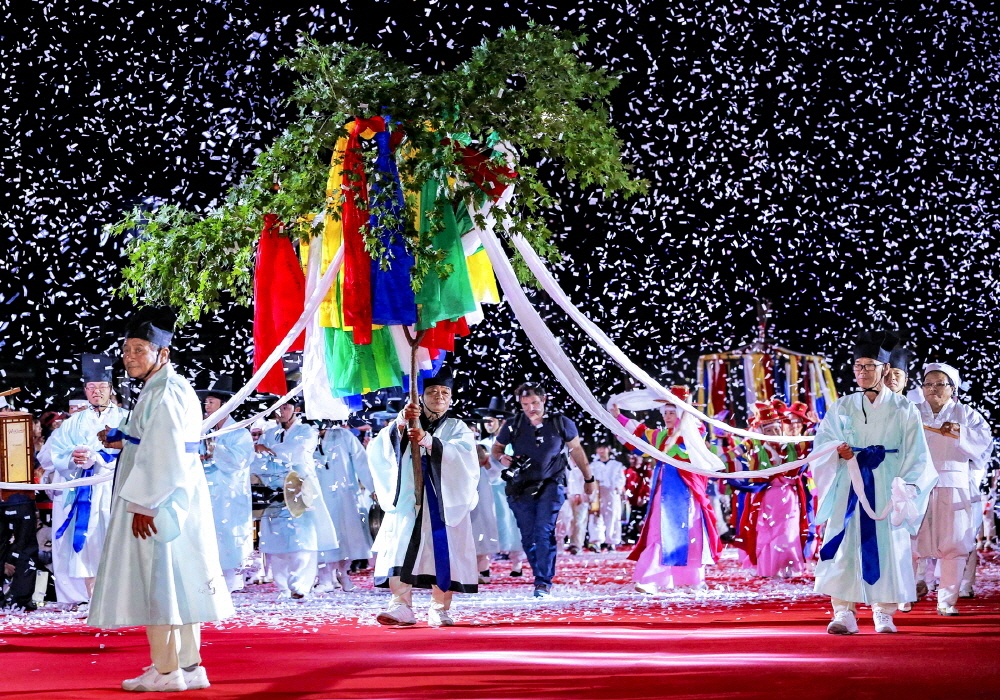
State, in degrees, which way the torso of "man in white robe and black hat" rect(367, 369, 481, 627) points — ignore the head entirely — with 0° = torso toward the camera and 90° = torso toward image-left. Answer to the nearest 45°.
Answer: approximately 0°

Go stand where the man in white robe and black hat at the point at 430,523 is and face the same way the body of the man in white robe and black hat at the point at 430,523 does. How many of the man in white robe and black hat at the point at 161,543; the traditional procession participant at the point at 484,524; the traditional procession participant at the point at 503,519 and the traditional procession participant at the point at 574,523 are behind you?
3

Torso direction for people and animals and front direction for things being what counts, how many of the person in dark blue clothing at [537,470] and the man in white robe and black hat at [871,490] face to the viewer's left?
0

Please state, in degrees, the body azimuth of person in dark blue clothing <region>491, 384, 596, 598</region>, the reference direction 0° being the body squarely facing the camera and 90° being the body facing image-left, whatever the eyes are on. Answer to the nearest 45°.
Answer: approximately 0°

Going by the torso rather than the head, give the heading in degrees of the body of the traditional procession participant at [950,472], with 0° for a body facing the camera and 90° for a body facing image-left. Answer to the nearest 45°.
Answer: approximately 45°
